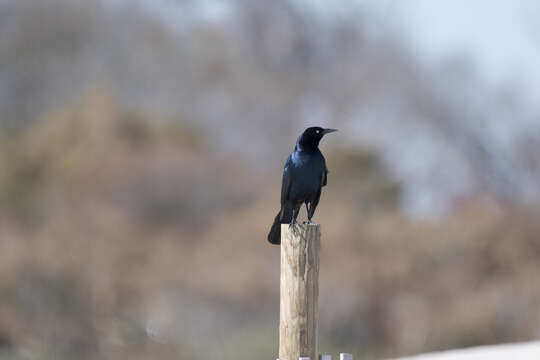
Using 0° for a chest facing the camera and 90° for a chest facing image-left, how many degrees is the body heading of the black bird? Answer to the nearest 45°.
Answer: approximately 315°
